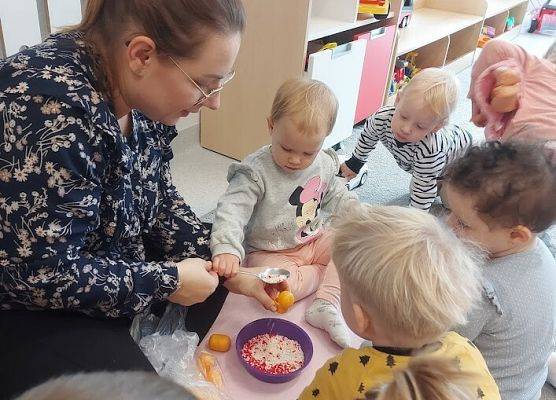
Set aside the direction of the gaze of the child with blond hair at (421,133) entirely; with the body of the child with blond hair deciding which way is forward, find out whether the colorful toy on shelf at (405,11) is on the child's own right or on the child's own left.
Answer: on the child's own right

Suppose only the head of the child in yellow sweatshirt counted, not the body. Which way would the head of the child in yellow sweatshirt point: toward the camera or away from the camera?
away from the camera

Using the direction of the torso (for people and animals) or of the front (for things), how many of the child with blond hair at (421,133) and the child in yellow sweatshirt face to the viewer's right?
0

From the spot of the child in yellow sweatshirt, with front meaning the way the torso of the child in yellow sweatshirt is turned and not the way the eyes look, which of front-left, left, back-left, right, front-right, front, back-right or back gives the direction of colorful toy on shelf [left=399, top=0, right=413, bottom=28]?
front-right

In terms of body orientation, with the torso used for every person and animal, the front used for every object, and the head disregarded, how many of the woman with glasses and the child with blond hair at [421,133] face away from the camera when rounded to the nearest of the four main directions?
0

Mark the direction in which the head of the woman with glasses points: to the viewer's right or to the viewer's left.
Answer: to the viewer's right

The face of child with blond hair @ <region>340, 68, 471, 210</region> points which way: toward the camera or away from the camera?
toward the camera

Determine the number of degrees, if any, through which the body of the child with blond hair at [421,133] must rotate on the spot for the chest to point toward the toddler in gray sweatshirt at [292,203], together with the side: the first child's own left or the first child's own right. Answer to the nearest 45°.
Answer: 0° — they already face them

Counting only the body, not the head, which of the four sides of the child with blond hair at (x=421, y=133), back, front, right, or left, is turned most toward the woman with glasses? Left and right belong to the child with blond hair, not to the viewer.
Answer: front

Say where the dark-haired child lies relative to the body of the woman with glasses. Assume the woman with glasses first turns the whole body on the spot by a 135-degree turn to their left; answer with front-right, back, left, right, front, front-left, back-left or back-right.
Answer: right

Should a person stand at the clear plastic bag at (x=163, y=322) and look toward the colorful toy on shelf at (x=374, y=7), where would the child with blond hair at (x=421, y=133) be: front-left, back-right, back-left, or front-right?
front-right

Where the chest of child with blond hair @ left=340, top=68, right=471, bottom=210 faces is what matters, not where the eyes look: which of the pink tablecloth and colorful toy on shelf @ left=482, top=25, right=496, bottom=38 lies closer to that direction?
the pink tablecloth

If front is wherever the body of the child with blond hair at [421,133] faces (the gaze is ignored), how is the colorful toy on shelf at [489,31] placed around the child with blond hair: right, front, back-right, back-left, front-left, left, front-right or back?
back-right

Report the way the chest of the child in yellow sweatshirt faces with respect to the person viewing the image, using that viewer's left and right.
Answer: facing away from the viewer and to the left of the viewer

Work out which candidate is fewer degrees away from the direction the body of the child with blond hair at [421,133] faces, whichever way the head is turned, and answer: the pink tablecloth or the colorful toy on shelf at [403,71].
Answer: the pink tablecloth

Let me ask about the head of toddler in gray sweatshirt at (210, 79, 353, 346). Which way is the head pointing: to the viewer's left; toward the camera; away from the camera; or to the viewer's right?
toward the camera
